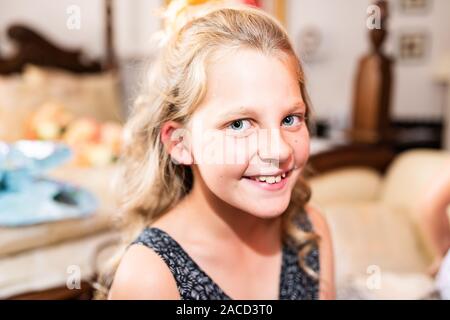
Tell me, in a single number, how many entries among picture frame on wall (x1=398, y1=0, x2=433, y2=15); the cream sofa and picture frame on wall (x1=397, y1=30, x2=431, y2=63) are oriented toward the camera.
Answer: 3

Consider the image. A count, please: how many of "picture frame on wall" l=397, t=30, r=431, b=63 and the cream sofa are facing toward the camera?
2

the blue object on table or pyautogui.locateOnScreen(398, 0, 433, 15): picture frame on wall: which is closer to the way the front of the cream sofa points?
the blue object on table

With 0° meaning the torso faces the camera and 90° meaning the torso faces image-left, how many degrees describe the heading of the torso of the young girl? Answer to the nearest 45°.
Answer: approximately 315°

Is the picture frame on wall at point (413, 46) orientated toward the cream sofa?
yes

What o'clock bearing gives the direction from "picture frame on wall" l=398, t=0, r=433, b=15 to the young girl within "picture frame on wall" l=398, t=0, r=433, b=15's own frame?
The young girl is roughly at 12 o'clock from the picture frame on wall.

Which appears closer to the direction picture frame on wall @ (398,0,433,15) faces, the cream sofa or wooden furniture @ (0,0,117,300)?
the cream sofa

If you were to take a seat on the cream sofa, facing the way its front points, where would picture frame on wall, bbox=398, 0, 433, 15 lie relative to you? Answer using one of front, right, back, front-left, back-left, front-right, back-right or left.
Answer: back

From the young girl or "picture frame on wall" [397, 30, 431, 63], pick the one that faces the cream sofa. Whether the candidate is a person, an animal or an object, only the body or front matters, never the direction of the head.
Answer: the picture frame on wall
